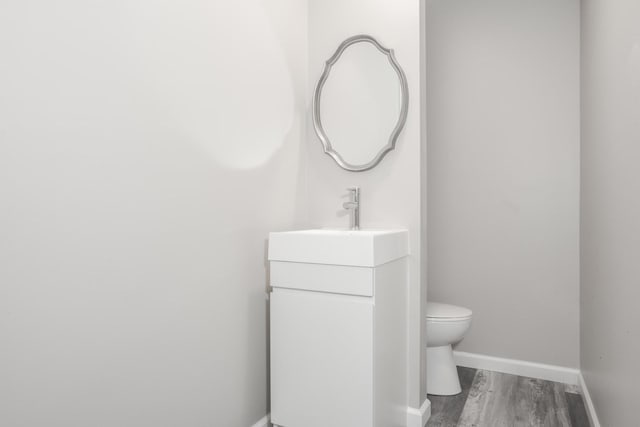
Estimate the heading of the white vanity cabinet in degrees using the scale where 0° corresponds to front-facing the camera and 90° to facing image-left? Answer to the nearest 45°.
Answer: approximately 45°

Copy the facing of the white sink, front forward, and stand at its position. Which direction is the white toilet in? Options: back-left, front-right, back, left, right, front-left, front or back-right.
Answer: back

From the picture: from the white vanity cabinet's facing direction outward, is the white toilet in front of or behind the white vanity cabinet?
behind

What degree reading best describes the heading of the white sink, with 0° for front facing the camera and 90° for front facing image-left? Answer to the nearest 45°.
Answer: approximately 45°

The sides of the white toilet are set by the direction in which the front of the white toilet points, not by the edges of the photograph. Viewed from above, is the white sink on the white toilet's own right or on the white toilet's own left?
on the white toilet's own right
